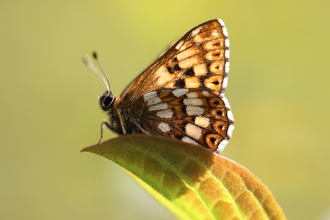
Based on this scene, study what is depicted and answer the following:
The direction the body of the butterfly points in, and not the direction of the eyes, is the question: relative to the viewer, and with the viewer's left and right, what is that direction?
facing to the left of the viewer
